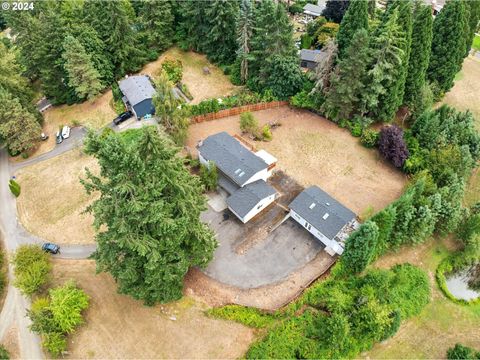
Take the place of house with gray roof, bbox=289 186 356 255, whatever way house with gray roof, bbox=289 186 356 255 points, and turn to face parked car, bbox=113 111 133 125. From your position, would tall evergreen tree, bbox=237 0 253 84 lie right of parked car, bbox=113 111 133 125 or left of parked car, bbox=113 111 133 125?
right

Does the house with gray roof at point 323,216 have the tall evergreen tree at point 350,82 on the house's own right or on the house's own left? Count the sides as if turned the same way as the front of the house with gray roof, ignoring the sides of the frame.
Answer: on the house's own right

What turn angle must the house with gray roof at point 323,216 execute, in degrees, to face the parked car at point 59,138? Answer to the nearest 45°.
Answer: approximately 45° to its right

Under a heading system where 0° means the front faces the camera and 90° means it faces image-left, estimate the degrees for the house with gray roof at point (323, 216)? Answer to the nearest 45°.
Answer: approximately 45°

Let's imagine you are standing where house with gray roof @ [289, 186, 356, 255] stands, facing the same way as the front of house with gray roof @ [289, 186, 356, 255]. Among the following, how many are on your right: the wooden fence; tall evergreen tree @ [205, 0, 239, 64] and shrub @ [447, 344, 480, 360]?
2

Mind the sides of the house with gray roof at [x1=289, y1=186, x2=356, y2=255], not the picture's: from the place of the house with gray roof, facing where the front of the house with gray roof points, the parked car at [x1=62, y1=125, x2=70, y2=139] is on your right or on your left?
on your right

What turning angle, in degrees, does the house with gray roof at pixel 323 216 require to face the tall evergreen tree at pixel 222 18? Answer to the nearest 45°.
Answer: approximately 90° to its right

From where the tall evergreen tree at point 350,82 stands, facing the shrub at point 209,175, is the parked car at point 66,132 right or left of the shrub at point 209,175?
right

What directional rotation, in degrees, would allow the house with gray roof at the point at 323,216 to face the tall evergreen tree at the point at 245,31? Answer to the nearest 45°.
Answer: approximately 90° to its right

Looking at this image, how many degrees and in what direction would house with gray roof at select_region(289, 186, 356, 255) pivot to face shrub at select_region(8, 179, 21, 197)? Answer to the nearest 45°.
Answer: approximately 45° to its right

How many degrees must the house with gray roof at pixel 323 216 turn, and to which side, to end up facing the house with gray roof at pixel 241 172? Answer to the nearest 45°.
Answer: approximately 45° to its right

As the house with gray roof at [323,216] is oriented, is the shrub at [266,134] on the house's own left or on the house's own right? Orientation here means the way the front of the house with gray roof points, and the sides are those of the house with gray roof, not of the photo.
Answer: on the house's own right

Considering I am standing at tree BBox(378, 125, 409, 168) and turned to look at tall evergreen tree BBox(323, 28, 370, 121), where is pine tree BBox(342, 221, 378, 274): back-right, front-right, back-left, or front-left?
back-left
